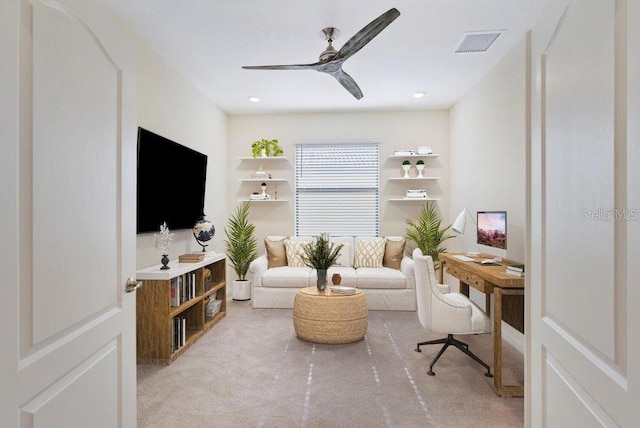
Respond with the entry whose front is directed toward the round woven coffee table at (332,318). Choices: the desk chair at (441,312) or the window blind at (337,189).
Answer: the window blind

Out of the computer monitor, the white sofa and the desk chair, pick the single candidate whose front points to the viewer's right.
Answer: the desk chair

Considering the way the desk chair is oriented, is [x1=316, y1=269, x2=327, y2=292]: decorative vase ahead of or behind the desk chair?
behind

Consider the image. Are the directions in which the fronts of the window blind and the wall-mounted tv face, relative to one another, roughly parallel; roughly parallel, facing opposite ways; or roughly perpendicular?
roughly perpendicular

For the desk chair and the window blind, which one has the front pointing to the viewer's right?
the desk chair

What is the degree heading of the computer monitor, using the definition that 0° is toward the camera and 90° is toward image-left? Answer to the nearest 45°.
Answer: approximately 45°

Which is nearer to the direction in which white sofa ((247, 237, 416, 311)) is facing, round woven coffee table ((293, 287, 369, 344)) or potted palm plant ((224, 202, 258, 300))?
the round woven coffee table

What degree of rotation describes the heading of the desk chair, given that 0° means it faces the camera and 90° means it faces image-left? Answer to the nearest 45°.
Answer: approximately 270°

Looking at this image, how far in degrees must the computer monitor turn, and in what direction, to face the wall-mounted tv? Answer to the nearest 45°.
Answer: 0° — it already faces it

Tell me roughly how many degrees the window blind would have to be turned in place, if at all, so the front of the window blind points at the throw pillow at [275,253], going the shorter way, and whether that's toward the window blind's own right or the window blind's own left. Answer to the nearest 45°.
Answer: approximately 45° to the window blind's own right

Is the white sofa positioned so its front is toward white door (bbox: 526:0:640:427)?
yes

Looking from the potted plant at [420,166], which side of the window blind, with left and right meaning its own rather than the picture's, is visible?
left

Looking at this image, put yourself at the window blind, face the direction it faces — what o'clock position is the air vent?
The air vent is roughly at 11 o'clock from the window blind.

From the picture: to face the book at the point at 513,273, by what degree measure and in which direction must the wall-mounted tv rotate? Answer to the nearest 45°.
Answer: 0° — it already faces it

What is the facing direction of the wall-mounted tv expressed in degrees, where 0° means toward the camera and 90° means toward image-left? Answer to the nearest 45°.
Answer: approximately 315°

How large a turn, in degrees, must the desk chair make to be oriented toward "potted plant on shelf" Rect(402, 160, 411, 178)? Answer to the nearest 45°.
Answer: approximately 90° to its left

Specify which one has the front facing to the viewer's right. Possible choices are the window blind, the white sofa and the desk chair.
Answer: the desk chair
